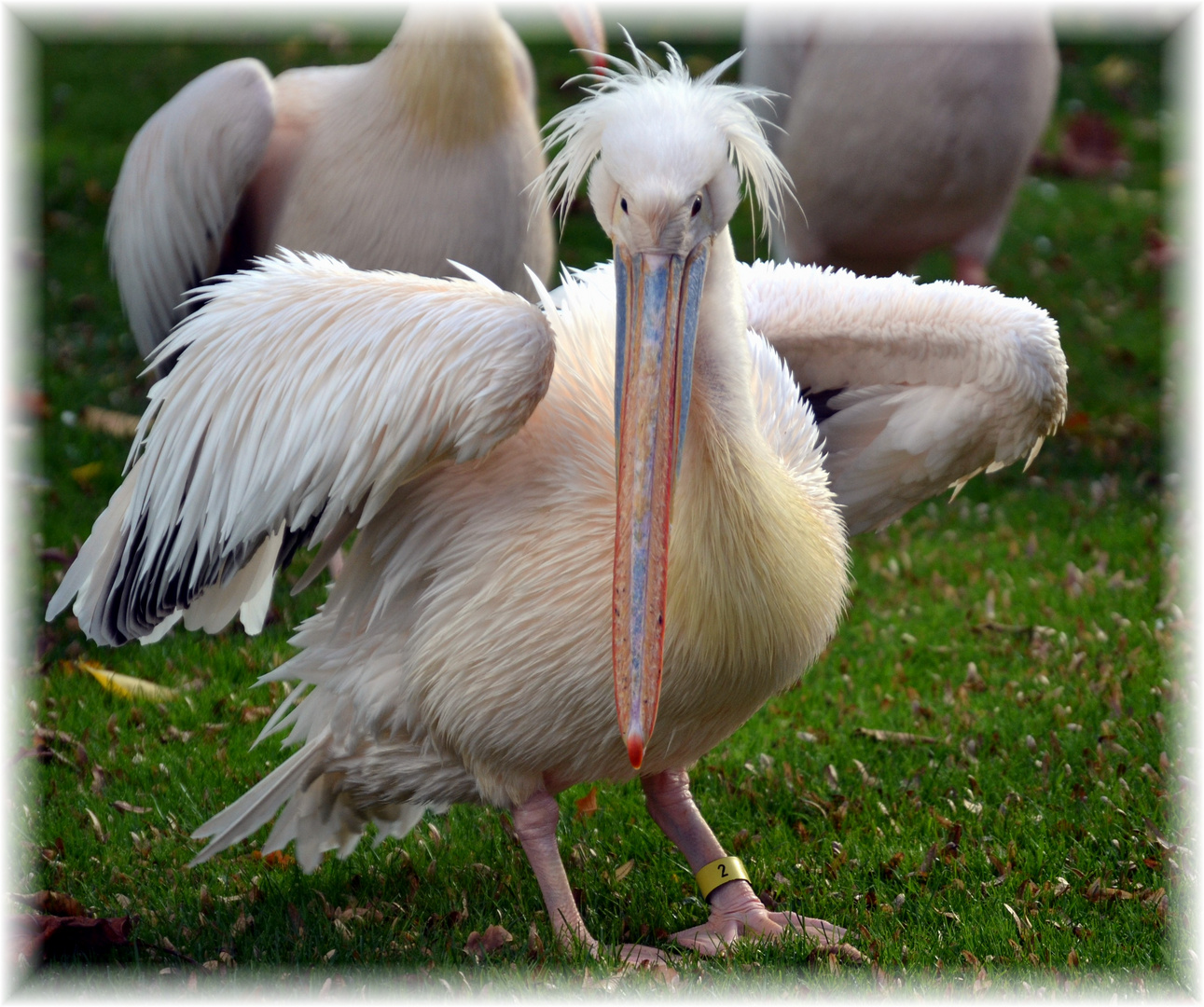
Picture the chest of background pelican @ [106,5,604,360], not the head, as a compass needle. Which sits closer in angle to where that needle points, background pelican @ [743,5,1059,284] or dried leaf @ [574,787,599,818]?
the dried leaf

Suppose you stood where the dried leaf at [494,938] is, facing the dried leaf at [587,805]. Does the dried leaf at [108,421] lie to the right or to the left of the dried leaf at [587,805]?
left

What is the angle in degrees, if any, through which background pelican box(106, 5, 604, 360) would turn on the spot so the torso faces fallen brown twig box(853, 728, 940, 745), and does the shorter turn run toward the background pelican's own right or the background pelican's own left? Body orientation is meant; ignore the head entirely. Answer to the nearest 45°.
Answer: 0° — it already faces it

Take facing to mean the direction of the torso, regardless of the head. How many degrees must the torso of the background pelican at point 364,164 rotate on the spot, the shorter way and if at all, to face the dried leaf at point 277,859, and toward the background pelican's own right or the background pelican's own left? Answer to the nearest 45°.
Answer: approximately 45° to the background pelican's own right

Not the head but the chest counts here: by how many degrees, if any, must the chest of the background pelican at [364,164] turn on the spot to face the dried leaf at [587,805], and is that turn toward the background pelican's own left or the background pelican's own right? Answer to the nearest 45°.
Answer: approximately 45° to the background pelican's own right
